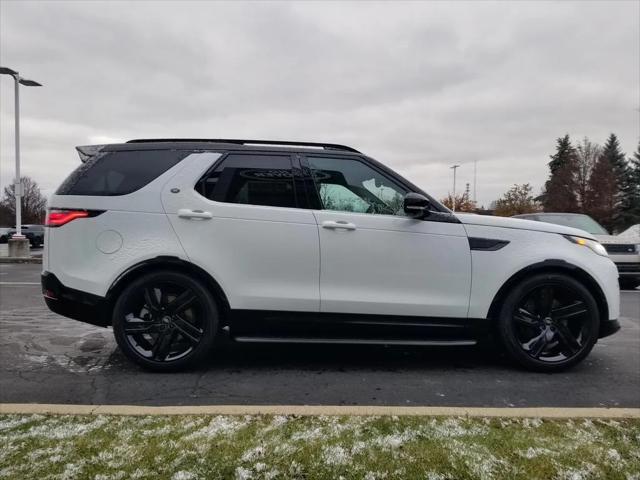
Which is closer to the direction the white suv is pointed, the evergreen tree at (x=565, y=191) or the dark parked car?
the evergreen tree

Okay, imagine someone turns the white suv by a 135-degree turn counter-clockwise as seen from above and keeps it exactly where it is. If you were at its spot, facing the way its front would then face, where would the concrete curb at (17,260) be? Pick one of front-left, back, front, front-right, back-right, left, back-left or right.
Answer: front

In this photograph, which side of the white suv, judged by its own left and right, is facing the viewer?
right

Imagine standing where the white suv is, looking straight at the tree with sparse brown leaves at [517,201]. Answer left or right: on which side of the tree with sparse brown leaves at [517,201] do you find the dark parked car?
left

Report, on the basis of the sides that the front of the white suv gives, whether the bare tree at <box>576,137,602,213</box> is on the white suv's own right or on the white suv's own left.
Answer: on the white suv's own left

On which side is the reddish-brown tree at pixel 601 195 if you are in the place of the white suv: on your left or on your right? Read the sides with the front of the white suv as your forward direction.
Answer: on your left

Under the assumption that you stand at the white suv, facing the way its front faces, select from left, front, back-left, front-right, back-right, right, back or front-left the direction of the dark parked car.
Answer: back-left
